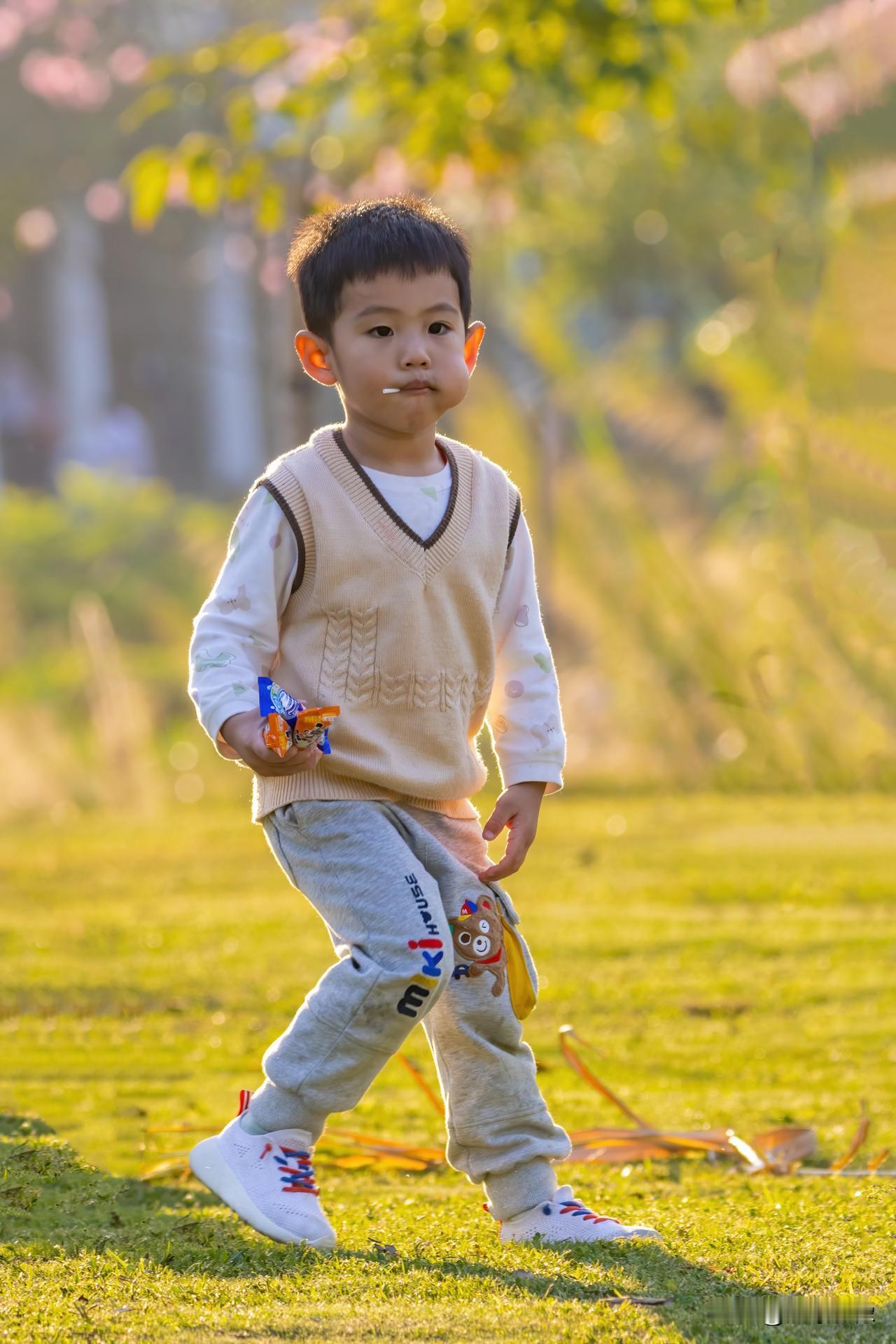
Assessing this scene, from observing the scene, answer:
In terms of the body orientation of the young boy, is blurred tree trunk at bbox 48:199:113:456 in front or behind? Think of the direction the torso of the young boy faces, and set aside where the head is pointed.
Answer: behind

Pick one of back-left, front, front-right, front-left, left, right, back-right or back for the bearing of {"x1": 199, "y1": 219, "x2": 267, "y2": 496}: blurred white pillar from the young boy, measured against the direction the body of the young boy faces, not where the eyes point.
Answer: back-left
